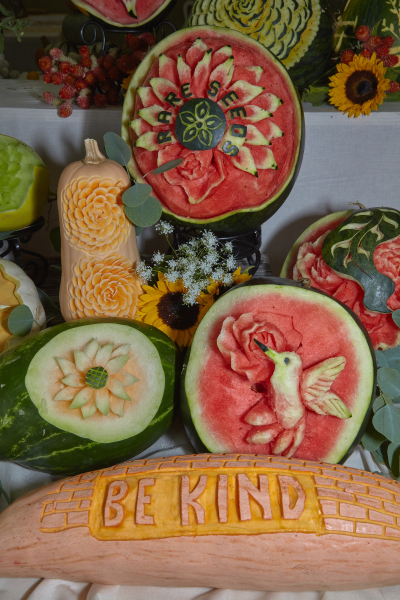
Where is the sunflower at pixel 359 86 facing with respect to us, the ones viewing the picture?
facing the viewer

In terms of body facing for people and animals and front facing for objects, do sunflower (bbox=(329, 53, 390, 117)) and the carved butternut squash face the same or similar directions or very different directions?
same or similar directions

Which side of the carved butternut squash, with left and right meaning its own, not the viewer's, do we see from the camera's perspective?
front

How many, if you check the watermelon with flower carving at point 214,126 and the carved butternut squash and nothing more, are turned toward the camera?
2
